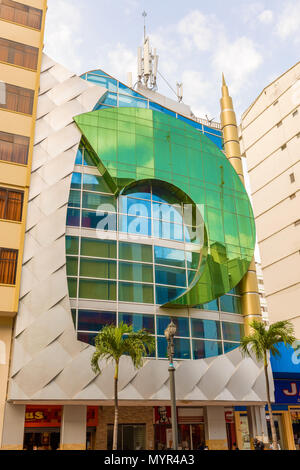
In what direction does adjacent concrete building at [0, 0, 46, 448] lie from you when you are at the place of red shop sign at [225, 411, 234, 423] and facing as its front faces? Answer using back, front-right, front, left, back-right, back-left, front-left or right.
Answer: front-right

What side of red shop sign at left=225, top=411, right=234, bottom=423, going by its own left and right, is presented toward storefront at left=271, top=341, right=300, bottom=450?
left

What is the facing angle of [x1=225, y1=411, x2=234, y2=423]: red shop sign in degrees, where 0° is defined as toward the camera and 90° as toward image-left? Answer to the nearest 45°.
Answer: approximately 0°
